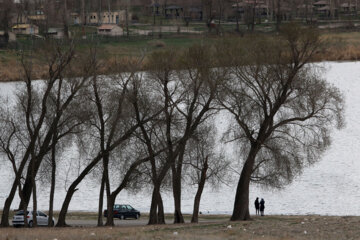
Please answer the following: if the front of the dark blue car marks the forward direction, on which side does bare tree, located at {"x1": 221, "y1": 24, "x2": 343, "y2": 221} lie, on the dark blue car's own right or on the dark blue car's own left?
on the dark blue car's own right

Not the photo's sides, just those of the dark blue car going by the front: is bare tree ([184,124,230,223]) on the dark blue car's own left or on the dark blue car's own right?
on the dark blue car's own right

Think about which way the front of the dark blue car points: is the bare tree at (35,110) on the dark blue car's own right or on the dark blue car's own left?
on the dark blue car's own right
